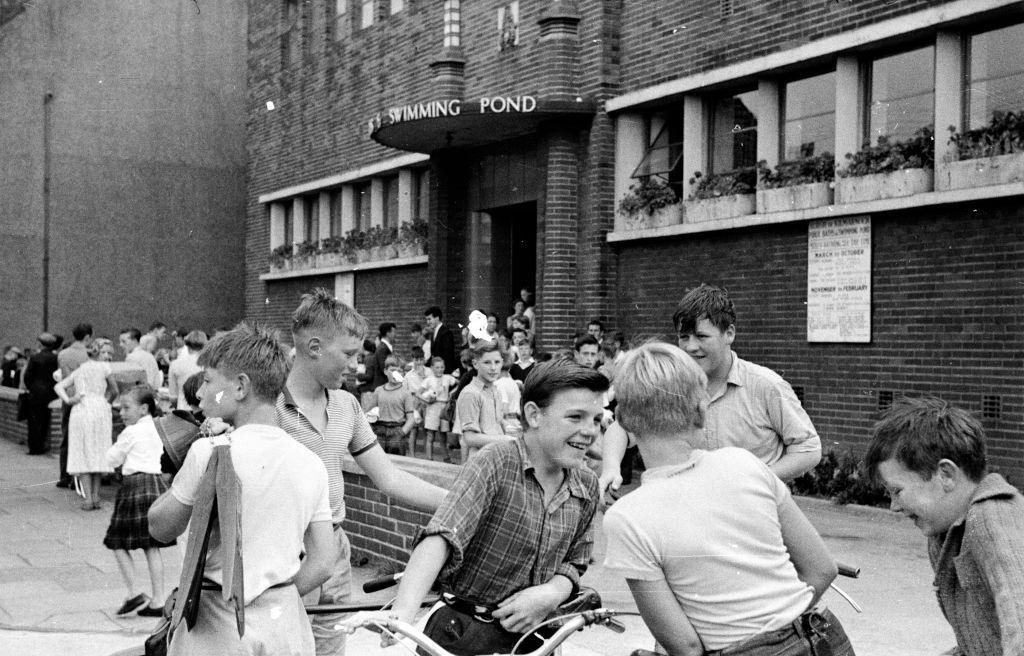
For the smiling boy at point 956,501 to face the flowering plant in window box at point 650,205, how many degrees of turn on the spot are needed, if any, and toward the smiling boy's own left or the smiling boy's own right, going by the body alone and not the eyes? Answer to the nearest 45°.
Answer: approximately 90° to the smiling boy's own right

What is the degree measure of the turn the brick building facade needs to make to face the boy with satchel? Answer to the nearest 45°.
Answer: approximately 45° to its left

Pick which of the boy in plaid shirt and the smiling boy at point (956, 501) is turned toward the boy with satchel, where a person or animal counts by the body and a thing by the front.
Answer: the smiling boy

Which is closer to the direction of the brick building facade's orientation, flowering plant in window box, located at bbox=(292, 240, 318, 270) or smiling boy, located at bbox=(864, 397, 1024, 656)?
the smiling boy

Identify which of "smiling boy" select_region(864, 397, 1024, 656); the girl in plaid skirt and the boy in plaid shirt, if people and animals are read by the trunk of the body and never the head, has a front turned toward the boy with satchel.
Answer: the smiling boy

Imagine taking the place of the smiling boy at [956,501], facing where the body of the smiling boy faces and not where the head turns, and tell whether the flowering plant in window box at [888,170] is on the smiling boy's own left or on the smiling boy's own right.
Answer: on the smiling boy's own right

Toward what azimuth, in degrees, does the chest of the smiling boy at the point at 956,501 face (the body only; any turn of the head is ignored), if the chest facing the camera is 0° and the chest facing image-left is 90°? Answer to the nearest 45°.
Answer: approximately 90°

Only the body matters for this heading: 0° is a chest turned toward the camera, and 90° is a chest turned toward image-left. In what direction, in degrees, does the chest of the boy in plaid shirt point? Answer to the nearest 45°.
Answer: approximately 315°

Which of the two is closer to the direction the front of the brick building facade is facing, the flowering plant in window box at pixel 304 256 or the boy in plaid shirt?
the boy in plaid shirt

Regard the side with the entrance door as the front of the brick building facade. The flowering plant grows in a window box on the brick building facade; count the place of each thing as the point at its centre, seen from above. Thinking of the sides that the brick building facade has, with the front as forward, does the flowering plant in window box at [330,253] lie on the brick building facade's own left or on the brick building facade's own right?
on the brick building facade's own right

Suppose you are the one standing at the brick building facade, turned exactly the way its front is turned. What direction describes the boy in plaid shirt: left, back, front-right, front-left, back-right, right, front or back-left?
front-left
